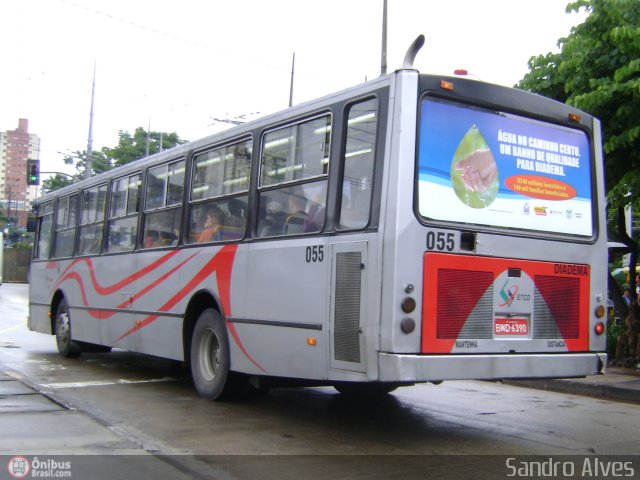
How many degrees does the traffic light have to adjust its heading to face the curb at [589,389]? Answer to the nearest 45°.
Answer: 0° — it already faces it

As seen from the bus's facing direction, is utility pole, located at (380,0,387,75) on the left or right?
on its right

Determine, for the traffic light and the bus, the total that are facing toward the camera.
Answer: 1

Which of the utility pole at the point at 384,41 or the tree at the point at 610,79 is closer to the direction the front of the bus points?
the utility pole

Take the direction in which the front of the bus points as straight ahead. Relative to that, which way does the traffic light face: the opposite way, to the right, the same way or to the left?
the opposite way

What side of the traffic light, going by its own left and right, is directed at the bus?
front

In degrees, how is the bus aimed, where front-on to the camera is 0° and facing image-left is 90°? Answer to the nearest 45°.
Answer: approximately 135°

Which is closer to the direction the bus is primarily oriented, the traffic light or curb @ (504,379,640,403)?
the traffic light

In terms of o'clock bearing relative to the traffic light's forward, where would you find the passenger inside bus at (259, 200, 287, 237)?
The passenger inside bus is roughly at 12 o'clock from the traffic light.

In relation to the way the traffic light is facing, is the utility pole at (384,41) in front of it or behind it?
in front
